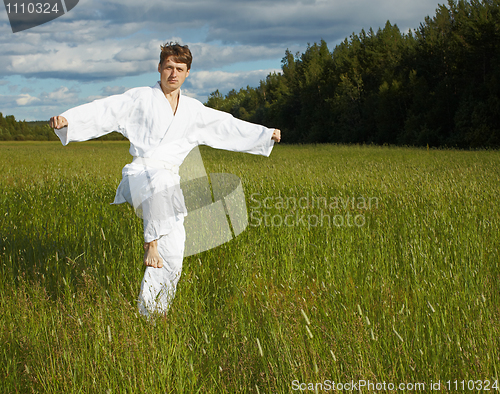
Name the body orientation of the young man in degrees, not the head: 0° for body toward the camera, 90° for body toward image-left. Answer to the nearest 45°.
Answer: approximately 0°
